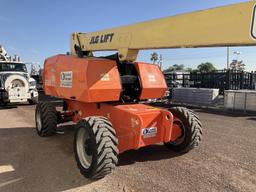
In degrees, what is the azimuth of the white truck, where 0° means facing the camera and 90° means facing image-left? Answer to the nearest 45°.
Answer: approximately 0°

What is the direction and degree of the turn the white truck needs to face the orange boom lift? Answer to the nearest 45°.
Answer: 0° — it already faces it
